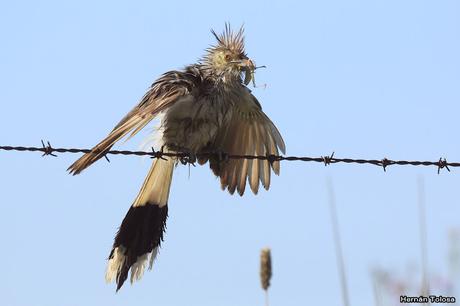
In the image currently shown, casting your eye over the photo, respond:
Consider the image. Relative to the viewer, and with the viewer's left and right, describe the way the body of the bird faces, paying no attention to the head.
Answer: facing the viewer and to the right of the viewer
